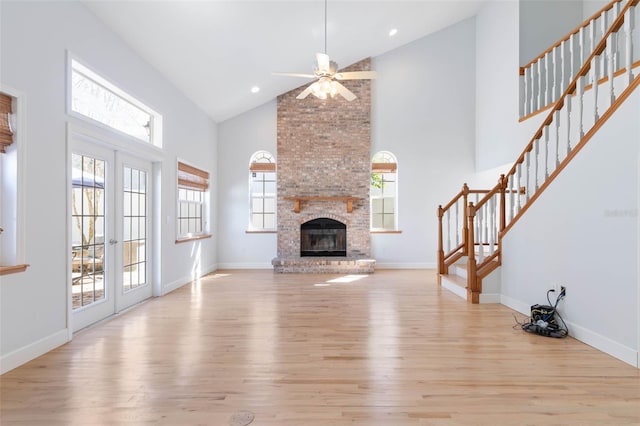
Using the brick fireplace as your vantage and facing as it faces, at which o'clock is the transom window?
The transom window is roughly at 1 o'clock from the brick fireplace.

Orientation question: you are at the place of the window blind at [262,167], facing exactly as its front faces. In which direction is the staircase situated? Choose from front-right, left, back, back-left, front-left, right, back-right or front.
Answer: front-left

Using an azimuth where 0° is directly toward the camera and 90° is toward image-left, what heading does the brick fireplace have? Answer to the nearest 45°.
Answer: approximately 0°

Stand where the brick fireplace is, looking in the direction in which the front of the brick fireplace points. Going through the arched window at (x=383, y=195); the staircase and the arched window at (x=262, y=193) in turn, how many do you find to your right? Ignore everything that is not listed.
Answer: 1

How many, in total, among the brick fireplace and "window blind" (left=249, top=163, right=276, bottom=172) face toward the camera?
2

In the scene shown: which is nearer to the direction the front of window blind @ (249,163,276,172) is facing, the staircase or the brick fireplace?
the staircase

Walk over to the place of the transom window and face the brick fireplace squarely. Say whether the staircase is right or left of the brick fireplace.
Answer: right

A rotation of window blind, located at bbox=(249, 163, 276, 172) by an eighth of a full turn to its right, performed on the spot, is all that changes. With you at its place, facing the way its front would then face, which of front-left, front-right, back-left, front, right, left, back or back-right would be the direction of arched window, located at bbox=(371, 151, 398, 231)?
back-left

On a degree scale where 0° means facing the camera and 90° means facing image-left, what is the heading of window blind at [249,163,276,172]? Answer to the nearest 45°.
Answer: approximately 0°

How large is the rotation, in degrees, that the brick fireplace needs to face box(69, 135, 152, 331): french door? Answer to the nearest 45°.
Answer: approximately 45° to its right

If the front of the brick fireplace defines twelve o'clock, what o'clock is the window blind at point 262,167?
The window blind is roughly at 3 o'clock from the brick fireplace.

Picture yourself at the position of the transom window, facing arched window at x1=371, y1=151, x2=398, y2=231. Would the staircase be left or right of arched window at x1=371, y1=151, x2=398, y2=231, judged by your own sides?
right

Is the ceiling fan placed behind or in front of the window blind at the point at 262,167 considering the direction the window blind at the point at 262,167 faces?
in front

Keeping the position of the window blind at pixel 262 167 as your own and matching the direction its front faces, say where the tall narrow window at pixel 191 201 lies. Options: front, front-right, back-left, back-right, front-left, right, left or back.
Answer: front-right
